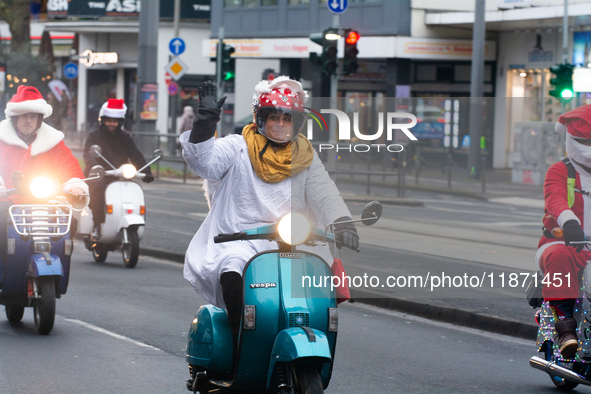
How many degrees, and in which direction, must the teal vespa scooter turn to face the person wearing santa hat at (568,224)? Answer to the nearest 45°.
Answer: approximately 90° to its left

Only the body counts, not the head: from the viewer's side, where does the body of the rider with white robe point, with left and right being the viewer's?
facing the viewer and to the right of the viewer

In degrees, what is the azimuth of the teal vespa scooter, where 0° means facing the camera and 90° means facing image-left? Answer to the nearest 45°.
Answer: approximately 315°

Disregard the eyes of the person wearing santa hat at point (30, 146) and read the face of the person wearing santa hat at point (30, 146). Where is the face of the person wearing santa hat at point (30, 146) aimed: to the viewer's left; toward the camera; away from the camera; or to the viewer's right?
toward the camera

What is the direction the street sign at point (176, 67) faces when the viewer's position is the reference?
facing the viewer

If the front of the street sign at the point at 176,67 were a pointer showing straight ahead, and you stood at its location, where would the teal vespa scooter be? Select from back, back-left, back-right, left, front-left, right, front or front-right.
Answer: front

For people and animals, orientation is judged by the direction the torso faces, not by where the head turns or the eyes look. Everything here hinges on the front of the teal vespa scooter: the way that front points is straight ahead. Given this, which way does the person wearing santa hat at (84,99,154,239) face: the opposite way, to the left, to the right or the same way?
the same way

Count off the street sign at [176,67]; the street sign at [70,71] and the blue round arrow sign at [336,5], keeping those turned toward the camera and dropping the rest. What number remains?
3

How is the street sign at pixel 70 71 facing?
toward the camera

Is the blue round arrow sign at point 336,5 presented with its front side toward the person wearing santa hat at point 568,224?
yes

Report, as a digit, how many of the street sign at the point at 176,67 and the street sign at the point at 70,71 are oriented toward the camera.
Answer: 2

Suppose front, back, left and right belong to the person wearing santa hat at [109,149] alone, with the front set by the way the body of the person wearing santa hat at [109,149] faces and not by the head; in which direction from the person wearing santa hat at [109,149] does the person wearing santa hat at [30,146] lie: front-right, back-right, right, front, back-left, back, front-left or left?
front-right

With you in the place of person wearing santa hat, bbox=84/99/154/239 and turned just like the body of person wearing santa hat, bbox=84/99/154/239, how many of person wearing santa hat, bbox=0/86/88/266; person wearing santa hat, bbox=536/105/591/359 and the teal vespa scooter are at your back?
0

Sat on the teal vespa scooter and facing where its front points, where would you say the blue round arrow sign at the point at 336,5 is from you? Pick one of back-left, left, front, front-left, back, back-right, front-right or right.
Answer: back-left

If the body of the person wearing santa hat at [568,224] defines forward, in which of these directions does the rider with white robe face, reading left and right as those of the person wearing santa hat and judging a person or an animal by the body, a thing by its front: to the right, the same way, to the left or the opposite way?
the same way

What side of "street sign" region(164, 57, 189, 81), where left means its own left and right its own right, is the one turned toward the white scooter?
front

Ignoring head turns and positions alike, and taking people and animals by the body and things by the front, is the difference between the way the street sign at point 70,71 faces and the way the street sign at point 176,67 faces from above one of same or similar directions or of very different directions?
same or similar directions

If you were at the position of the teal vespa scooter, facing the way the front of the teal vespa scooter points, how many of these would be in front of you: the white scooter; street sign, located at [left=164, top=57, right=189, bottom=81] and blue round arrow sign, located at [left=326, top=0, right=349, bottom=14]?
0

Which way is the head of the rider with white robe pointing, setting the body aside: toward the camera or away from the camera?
toward the camera
